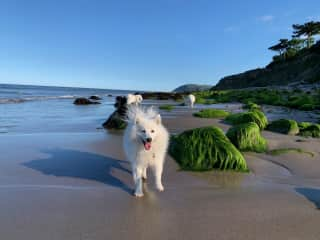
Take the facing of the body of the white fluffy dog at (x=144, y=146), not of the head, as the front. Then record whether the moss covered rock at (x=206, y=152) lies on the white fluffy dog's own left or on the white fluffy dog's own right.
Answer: on the white fluffy dog's own left

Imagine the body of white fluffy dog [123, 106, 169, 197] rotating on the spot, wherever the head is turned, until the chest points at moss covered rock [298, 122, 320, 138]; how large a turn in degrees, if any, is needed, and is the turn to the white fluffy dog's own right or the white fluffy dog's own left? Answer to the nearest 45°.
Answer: approximately 135° to the white fluffy dog's own left

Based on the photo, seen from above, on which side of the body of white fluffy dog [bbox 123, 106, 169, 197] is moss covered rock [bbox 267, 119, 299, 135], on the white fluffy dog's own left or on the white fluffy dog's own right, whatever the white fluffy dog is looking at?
on the white fluffy dog's own left

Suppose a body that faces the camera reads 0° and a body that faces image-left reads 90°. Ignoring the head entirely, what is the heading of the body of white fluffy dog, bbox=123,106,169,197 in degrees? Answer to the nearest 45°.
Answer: approximately 0°
